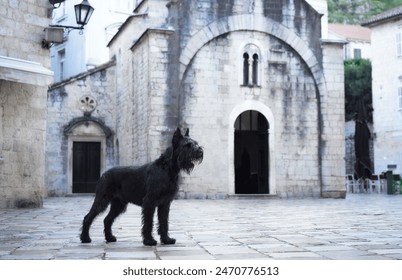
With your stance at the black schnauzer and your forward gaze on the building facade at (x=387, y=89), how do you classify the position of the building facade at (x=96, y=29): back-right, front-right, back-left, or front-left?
front-left

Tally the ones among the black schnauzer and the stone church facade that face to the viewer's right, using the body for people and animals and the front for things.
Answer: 1

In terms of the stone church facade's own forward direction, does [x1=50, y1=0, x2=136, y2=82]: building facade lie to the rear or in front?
to the rear

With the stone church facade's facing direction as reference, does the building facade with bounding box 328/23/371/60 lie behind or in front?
behind

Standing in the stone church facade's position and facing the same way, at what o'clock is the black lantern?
The black lantern is roughly at 1 o'clock from the stone church facade.

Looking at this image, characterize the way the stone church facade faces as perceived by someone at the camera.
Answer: facing the viewer

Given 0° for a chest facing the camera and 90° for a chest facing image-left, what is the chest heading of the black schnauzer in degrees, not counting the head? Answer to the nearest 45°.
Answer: approximately 270°

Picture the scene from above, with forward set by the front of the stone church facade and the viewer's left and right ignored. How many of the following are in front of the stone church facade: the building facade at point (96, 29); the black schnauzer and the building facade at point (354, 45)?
1

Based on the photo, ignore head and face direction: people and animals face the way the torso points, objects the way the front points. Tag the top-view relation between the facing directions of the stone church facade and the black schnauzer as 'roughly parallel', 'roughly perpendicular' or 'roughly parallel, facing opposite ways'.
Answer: roughly perpendicular

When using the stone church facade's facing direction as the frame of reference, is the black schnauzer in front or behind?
in front

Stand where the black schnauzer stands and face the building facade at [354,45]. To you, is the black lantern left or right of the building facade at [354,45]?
left

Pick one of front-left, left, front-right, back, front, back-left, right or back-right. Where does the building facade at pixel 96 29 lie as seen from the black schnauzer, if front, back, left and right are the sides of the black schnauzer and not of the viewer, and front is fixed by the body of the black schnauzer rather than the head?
left

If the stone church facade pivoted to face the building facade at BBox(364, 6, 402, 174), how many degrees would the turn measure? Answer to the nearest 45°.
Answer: approximately 135° to its left

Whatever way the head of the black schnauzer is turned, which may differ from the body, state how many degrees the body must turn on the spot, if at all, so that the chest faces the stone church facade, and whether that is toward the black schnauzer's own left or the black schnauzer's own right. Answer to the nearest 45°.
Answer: approximately 90° to the black schnauzer's own left

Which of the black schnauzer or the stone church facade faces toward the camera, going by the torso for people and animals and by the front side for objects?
the stone church facade
